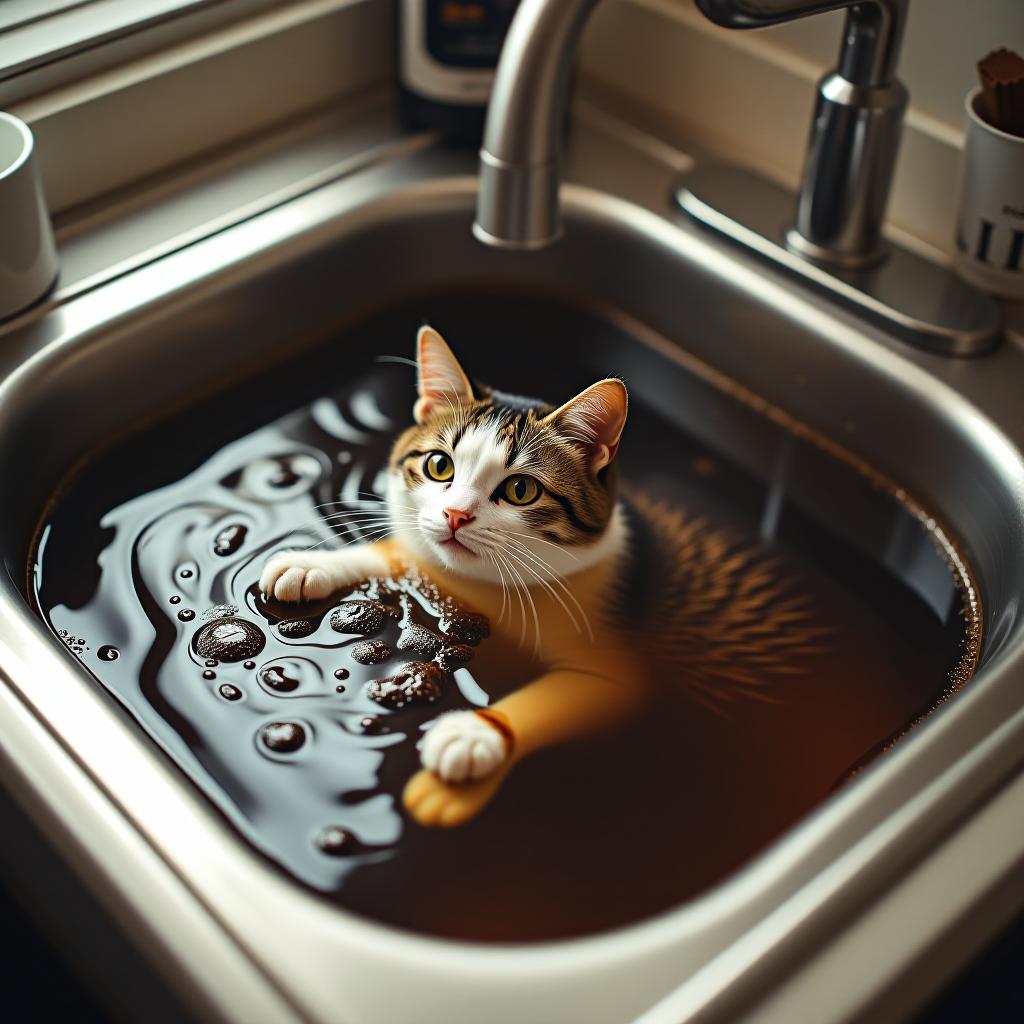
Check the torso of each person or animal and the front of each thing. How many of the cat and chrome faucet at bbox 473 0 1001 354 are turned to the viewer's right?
0

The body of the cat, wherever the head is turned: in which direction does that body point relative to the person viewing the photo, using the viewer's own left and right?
facing the viewer and to the left of the viewer
